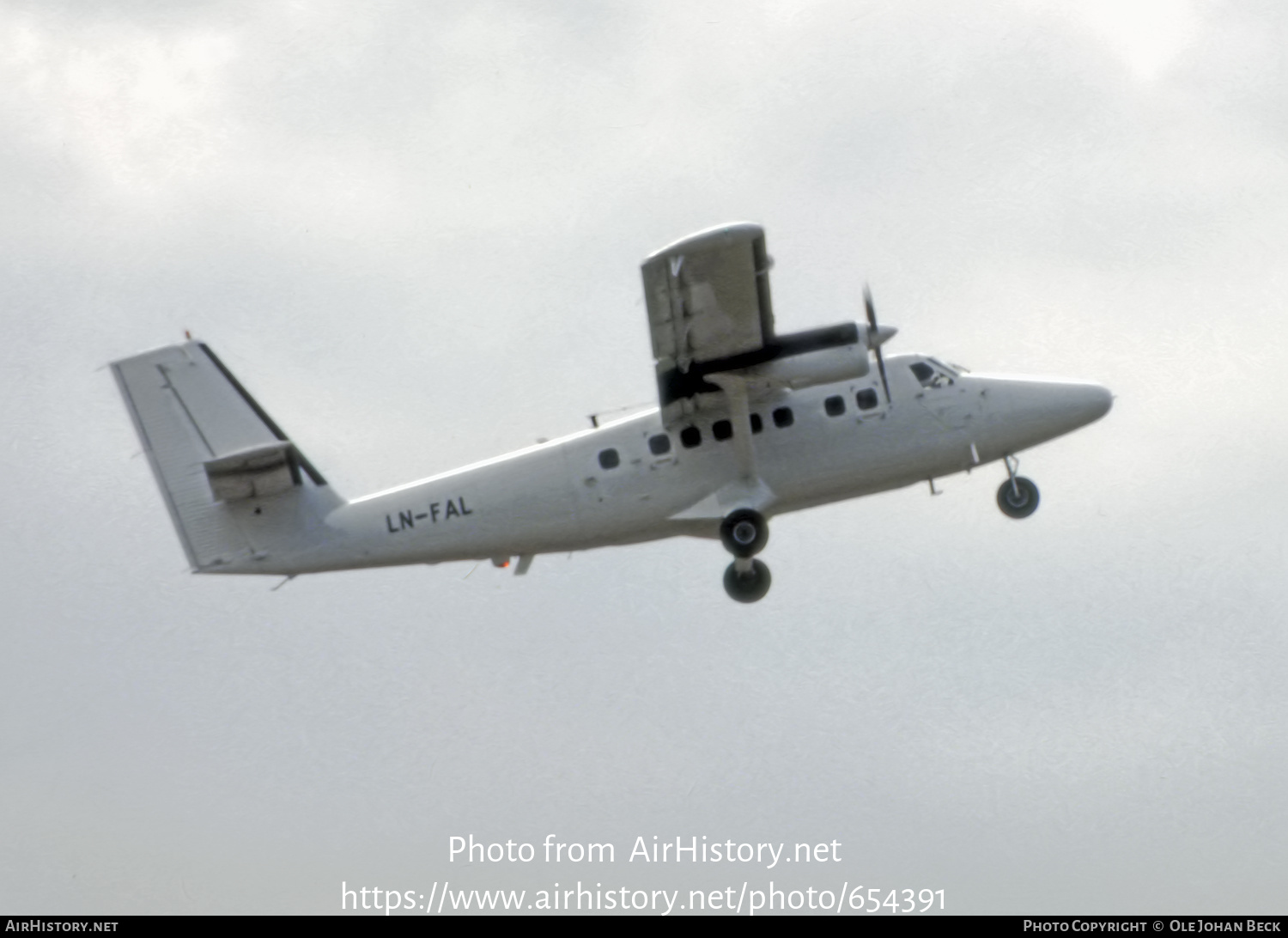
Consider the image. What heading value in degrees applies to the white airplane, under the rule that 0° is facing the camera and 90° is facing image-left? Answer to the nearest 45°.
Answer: approximately 270°
